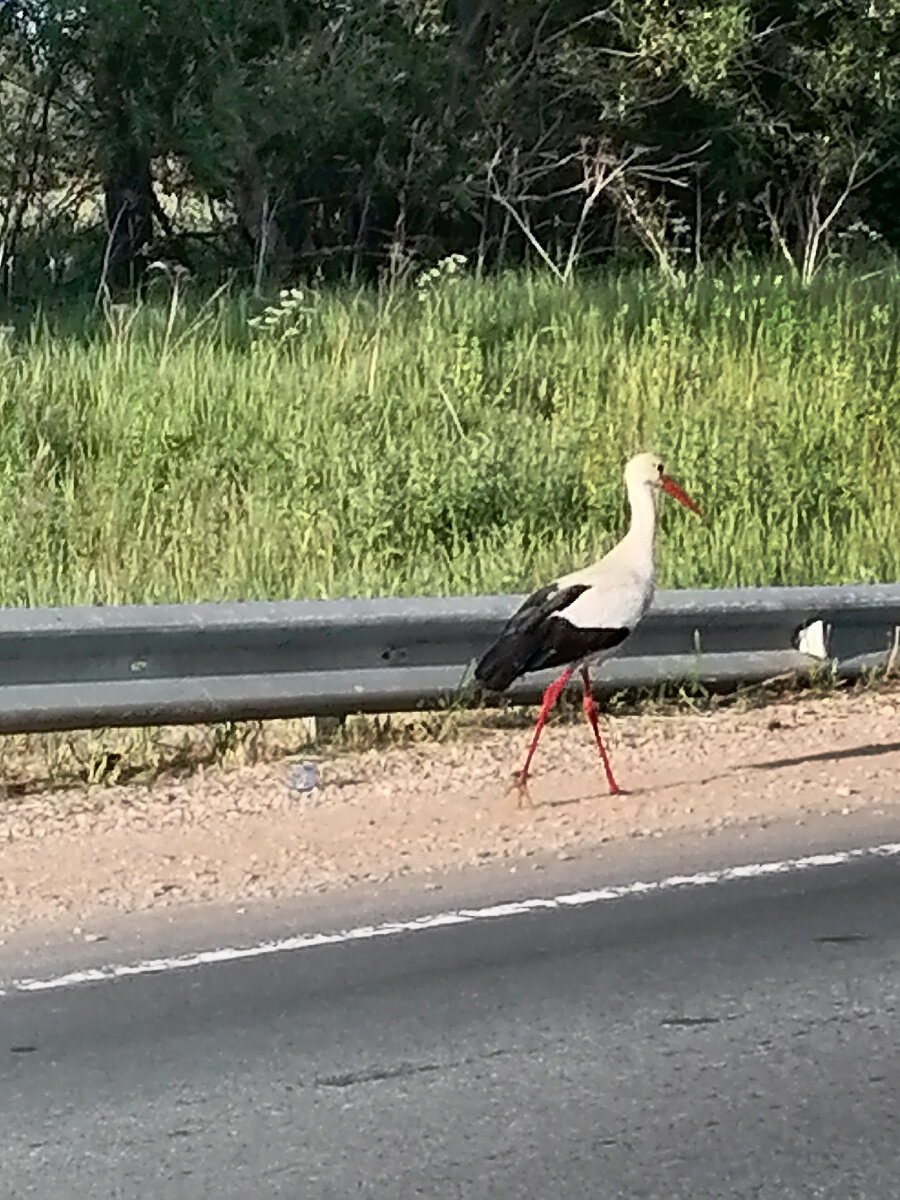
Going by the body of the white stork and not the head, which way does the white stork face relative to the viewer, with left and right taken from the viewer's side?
facing to the right of the viewer
